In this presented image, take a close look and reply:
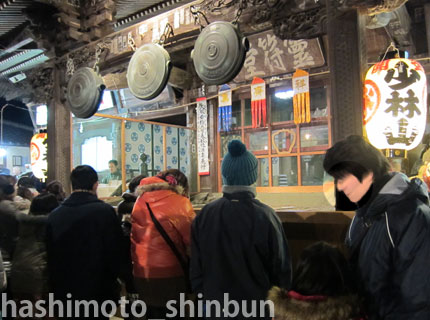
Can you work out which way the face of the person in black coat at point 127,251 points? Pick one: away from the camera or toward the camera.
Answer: away from the camera

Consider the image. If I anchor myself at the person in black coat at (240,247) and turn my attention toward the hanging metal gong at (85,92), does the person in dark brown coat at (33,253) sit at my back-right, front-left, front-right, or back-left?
front-left

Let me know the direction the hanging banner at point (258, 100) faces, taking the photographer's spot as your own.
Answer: facing the viewer

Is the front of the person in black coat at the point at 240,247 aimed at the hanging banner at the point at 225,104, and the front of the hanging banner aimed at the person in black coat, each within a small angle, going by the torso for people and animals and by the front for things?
yes

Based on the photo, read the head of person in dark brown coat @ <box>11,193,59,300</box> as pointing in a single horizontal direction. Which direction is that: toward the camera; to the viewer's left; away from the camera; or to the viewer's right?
away from the camera

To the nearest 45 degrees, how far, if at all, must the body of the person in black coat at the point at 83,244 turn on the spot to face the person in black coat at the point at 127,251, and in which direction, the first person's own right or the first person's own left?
approximately 45° to the first person's own right

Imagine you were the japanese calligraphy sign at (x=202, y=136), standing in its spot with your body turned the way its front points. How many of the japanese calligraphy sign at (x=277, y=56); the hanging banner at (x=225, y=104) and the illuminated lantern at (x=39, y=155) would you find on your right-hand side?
1

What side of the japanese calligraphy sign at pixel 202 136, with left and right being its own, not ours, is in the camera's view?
front

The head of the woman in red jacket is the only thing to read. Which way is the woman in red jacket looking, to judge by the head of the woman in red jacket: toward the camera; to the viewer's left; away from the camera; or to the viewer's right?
away from the camera

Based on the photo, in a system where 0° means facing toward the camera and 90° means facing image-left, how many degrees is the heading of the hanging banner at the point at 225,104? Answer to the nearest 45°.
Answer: approximately 0°

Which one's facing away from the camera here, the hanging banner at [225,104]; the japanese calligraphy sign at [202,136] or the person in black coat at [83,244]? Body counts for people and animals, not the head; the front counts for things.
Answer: the person in black coat

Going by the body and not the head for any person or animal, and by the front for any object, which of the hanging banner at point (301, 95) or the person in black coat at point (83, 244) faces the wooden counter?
the hanging banner

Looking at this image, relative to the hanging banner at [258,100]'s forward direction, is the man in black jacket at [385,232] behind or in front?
in front

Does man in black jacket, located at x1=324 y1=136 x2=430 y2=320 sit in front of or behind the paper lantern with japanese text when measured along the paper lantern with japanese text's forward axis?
in front

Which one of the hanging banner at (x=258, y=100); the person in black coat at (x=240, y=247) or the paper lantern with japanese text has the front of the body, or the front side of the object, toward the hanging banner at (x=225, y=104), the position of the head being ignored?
the person in black coat

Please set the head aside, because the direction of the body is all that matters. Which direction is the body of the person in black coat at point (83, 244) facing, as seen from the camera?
away from the camera

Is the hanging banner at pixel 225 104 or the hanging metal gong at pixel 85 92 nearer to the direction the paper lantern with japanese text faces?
the hanging metal gong
